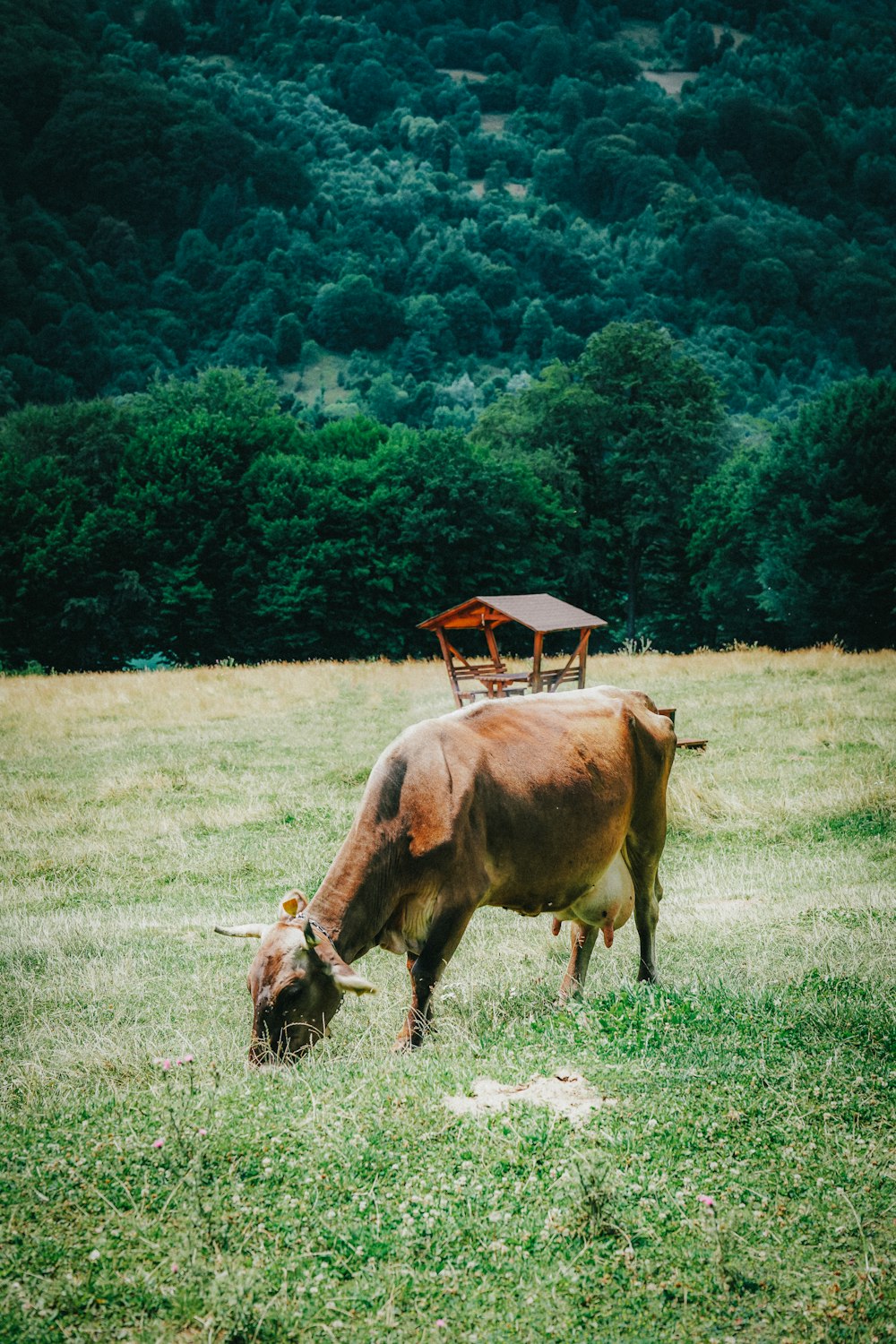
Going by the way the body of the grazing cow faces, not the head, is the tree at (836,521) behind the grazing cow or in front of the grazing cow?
behind

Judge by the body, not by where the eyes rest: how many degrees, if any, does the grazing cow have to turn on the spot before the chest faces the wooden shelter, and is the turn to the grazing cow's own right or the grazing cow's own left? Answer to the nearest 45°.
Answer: approximately 135° to the grazing cow's own right

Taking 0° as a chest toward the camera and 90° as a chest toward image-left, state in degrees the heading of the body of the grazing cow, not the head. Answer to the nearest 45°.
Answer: approximately 45°

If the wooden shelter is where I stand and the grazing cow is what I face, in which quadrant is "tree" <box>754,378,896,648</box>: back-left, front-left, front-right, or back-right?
back-left
